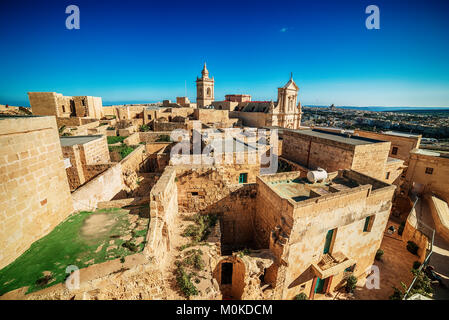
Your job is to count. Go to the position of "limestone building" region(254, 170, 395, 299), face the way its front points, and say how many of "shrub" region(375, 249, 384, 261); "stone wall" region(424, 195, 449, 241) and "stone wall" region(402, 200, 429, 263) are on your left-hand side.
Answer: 3

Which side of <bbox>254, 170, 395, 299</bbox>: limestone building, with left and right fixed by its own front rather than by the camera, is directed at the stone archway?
right

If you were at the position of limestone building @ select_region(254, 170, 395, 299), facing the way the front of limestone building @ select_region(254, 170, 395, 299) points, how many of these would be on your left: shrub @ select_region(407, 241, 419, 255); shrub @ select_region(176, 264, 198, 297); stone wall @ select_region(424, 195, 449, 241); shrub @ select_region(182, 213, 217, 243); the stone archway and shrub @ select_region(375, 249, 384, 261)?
3

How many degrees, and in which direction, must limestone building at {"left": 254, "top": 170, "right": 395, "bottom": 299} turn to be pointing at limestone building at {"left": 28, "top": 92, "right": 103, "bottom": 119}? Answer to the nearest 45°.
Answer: approximately 135° to its right

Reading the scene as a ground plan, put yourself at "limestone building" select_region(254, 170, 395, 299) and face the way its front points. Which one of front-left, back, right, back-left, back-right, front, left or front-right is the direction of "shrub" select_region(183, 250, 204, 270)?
right

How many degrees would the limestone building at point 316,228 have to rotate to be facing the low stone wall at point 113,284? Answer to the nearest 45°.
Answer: approximately 90° to its right

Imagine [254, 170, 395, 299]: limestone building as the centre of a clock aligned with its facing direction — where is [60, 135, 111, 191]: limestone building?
[60, 135, 111, 191]: limestone building is roughly at 4 o'clock from [254, 170, 395, 299]: limestone building.

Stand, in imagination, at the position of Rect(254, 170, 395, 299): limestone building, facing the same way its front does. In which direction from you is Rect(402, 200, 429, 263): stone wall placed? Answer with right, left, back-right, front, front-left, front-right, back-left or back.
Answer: left

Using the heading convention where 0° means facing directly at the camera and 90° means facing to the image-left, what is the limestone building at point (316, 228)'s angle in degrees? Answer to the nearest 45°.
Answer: approximately 315°

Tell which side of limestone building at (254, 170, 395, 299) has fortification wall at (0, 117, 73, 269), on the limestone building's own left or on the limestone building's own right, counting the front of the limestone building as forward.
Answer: on the limestone building's own right

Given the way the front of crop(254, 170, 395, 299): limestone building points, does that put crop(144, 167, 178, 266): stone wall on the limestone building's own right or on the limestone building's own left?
on the limestone building's own right

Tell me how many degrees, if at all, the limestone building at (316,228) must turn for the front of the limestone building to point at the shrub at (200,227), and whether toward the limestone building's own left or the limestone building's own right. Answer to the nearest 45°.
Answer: approximately 90° to the limestone building's own right

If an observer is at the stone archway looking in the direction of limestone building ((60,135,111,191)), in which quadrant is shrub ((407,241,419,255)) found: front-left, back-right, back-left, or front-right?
back-right

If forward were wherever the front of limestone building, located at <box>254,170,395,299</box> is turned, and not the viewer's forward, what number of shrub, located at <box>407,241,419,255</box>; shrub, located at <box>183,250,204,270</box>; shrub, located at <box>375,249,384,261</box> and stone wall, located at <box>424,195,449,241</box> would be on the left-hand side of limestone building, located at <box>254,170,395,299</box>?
3

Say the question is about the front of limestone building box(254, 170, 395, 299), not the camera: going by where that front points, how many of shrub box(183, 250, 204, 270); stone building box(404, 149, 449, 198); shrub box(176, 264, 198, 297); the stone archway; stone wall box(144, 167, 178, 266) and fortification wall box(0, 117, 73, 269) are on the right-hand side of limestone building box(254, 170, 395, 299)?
5

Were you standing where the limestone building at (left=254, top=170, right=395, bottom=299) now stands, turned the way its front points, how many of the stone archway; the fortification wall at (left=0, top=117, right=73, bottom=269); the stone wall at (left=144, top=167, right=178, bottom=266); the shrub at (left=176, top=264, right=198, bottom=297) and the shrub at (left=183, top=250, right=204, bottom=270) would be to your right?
5

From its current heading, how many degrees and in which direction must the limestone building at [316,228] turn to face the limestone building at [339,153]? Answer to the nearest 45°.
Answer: approximately 135° to its left

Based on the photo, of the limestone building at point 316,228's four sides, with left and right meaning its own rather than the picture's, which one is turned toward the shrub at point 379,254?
left

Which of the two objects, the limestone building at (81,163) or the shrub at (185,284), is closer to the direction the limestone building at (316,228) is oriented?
the shrub
